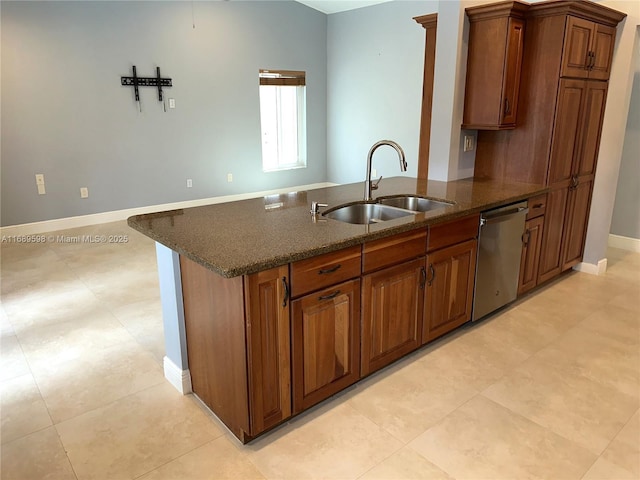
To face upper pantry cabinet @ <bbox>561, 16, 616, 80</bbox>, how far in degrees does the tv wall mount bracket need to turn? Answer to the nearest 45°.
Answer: approximately 45° to its left

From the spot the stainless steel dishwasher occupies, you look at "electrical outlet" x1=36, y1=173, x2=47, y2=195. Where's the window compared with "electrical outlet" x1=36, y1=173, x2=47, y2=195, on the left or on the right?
right

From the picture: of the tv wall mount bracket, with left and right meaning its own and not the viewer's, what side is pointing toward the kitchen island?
front

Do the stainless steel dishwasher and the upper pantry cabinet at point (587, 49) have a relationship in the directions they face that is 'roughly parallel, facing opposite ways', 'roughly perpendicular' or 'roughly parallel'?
roughly parallel

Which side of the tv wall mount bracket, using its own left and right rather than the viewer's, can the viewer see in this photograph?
front

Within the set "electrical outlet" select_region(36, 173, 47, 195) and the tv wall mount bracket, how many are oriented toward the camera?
2

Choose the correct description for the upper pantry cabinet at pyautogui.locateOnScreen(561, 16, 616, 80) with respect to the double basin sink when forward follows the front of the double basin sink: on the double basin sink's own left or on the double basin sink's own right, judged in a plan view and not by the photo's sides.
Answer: on the double basin sink's own left

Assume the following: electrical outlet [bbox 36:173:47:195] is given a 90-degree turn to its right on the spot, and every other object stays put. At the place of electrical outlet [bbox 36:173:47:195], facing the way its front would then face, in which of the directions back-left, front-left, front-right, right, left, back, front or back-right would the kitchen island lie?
left

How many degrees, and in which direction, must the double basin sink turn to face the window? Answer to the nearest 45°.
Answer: approximately 135° to its left

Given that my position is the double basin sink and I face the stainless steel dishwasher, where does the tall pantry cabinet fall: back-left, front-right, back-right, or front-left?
front-left

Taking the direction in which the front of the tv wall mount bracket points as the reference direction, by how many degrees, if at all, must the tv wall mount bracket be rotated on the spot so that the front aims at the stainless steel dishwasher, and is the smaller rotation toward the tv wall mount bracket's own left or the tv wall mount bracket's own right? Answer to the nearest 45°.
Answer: approximately 45° to the tv wall mount bracket's own left

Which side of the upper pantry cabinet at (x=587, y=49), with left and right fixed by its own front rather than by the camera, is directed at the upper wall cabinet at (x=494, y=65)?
right

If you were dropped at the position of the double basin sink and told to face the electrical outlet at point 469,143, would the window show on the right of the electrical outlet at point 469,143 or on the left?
left

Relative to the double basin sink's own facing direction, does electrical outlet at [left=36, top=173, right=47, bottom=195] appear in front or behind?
behind
